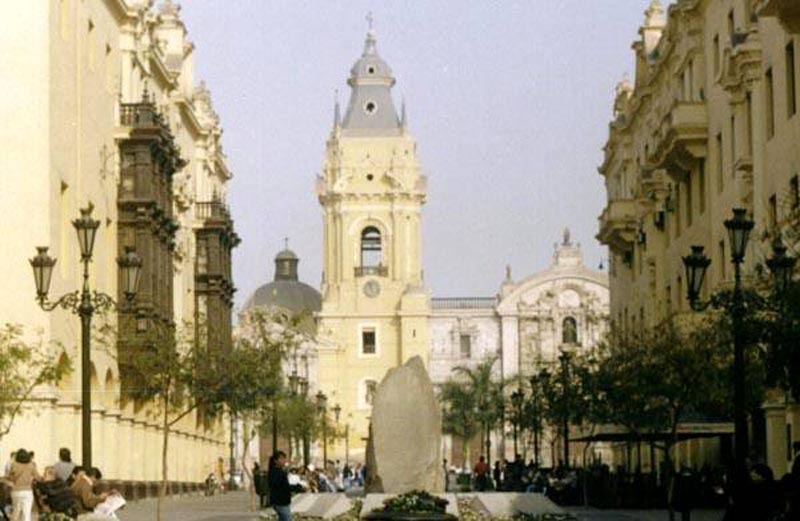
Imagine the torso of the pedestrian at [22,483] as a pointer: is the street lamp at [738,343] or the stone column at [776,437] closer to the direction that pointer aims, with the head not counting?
the stone column
